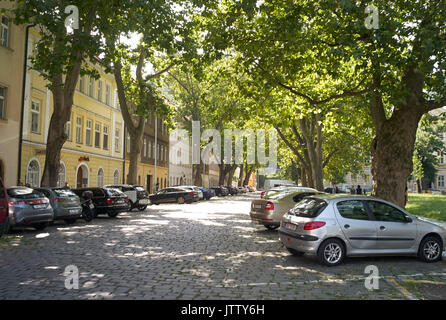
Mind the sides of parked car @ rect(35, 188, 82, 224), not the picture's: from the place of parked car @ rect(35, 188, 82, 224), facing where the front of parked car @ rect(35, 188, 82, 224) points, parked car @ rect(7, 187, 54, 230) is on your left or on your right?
on your left

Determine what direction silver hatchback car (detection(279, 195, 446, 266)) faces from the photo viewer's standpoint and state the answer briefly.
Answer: facing away from the viewer and to the right of the viewer

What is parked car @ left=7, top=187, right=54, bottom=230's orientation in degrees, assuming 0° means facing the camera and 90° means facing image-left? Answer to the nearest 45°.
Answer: approximately 135°

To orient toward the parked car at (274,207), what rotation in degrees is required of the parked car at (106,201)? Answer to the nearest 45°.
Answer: approximately 180°

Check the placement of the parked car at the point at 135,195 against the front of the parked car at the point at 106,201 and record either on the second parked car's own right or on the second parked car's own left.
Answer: on the second parked car's own right

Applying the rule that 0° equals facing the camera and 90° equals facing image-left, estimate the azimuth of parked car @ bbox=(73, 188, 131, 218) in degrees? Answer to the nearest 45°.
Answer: approximately 135°

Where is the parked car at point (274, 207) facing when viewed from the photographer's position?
facing away from the viewer and to the right of the viewer

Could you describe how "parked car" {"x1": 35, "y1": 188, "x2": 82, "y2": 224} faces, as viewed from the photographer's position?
facing away from the viewer and to the left of the viewer

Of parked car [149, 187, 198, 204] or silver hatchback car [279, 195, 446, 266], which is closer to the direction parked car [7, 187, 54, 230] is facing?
the parked car

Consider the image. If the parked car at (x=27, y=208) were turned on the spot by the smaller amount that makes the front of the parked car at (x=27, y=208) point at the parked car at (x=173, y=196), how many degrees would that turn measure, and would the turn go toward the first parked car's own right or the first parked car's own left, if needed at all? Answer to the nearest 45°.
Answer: approximately 90° to the first parked car's own right
